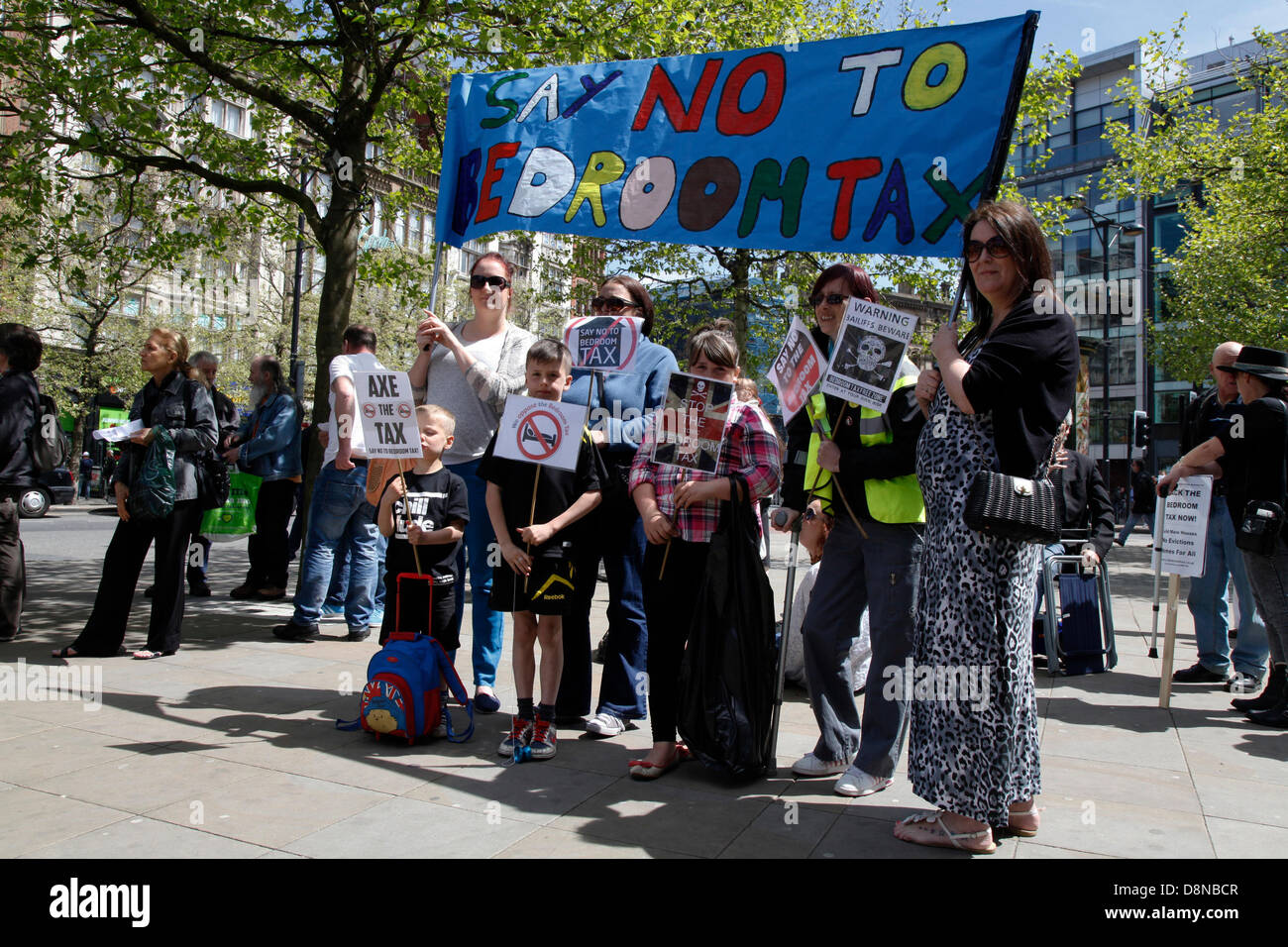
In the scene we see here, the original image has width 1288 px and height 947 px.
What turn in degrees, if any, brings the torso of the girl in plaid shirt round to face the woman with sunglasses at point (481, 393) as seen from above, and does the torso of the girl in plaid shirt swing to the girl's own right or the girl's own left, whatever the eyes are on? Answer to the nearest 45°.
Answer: approximately 90° to the girl's own right

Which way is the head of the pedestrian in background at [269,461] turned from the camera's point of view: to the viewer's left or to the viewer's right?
to the viewer's left

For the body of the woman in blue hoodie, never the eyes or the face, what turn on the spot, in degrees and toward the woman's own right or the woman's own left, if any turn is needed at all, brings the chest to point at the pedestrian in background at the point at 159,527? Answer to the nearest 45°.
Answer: approximately 90° to the woman's own right

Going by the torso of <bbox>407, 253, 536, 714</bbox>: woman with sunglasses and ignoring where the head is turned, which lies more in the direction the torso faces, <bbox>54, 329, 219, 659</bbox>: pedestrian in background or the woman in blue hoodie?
the woman in blue hoodie

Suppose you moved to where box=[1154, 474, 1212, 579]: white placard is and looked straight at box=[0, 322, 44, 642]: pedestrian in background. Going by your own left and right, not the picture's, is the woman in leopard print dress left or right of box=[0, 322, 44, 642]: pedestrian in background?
left

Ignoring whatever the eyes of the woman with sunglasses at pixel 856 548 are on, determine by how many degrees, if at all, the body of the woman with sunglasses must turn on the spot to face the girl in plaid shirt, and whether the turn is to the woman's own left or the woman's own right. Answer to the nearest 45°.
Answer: approximately 45° to the woman's own right

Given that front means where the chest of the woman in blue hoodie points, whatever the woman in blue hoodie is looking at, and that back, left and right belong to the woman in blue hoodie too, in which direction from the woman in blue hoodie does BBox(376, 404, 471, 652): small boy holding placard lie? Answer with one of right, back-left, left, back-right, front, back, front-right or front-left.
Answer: front-right

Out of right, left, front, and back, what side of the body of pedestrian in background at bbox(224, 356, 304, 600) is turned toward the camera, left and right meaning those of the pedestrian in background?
left
